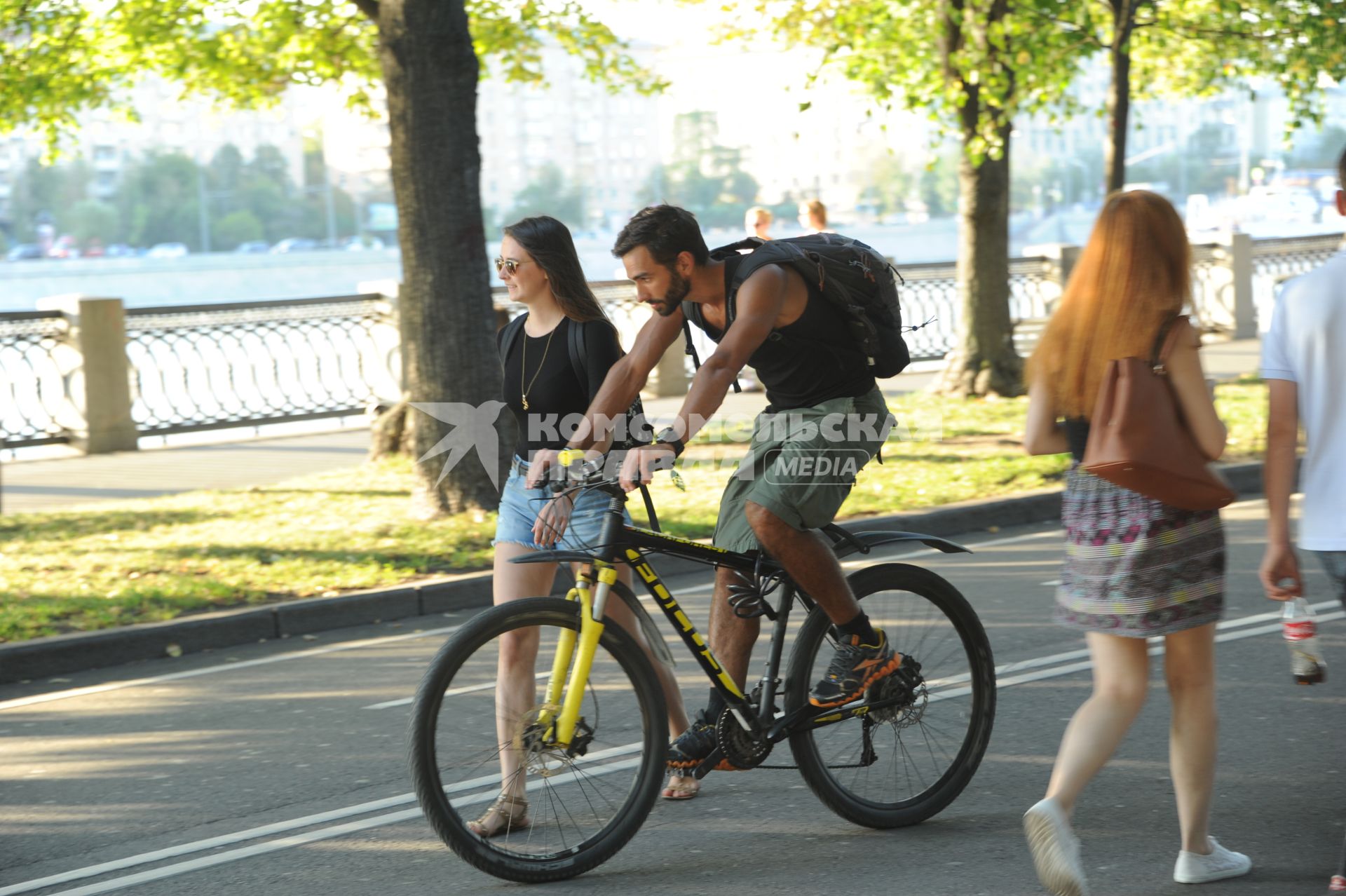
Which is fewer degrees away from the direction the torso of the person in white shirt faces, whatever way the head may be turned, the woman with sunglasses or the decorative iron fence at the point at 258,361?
the decorative iron fence

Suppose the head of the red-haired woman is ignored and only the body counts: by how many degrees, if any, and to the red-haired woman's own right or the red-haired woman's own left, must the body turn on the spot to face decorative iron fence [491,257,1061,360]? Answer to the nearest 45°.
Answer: approximately 45° to the red-haired woman's own left

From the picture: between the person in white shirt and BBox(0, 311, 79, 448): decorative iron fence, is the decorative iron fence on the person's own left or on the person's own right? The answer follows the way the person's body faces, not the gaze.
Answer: on the person's own left

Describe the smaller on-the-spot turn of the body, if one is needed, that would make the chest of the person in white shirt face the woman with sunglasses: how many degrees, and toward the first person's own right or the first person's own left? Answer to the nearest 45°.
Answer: approximately 90° to the first person's own left

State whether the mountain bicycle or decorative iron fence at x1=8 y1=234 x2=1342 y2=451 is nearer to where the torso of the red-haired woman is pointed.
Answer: the decorative iron fence

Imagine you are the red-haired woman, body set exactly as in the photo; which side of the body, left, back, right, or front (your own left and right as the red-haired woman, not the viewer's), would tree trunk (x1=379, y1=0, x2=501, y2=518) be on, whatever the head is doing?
left

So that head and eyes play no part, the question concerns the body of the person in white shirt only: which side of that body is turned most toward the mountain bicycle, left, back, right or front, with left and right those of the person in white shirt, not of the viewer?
left

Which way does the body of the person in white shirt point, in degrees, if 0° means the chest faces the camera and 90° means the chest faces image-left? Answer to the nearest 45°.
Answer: approximately 180°

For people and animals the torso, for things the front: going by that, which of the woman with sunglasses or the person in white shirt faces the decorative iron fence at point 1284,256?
the person in white shirt

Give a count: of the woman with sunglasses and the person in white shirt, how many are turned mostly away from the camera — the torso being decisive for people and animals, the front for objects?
1
